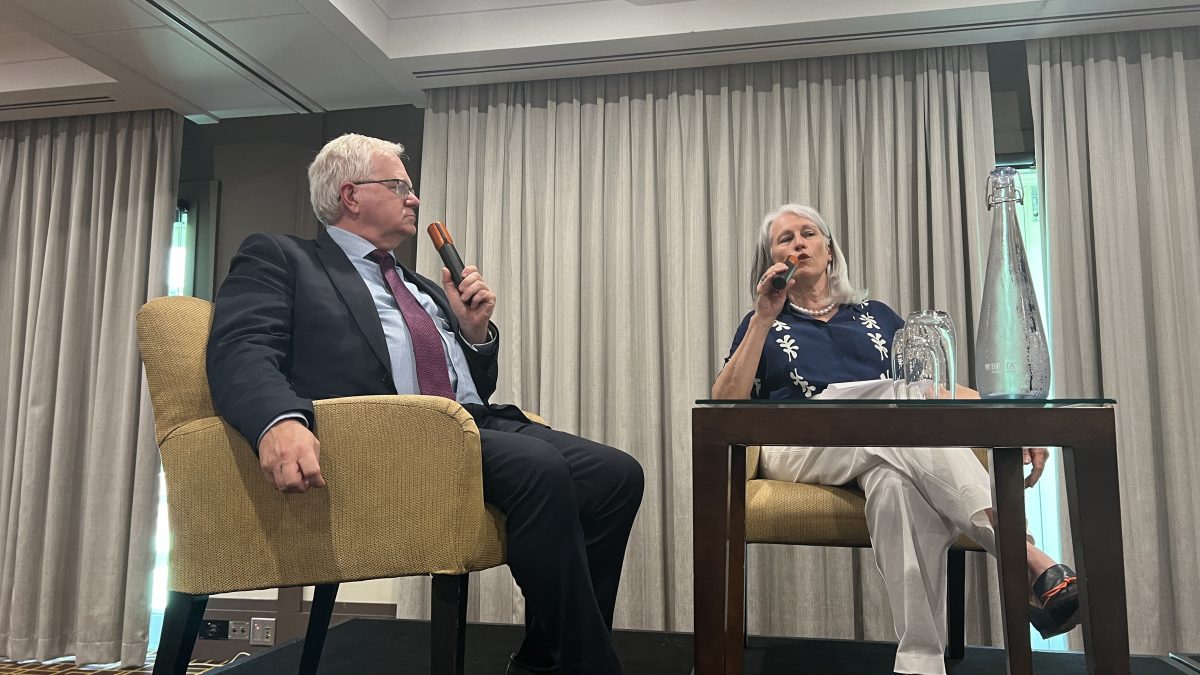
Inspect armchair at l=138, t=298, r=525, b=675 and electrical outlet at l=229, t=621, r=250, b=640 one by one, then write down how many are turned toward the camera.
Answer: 1

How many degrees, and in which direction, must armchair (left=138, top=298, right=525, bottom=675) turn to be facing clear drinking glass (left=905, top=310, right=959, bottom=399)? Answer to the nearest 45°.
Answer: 0° — it already faces it

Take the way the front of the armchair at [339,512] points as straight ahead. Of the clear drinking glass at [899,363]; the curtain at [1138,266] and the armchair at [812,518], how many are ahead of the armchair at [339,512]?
3

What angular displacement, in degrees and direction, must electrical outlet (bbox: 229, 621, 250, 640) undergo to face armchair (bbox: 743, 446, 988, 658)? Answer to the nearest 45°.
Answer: approximately 45° to its left

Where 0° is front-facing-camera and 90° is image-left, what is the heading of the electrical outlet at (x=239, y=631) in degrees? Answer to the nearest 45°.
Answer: approximately 0°

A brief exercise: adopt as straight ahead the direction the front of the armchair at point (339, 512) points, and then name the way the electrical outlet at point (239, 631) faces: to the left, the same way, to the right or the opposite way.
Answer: to the right

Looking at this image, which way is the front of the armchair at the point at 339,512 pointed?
to the viewer's right

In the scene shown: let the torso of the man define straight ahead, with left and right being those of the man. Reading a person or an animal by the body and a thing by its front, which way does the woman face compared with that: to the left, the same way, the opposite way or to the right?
to the right

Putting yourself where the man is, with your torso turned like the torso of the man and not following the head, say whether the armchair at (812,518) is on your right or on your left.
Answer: on your left

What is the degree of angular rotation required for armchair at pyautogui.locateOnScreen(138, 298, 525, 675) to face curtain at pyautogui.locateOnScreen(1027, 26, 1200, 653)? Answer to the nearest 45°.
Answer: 0° — it already faces it

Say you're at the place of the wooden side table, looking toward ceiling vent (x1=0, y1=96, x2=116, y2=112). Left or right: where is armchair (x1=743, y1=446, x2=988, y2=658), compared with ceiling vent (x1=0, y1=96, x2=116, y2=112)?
right

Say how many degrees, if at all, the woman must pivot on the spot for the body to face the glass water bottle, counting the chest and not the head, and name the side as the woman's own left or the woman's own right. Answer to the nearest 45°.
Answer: approximately 45° to the woman's own left

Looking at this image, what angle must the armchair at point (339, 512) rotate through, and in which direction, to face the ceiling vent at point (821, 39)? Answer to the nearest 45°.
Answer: approximately 45° to its left
